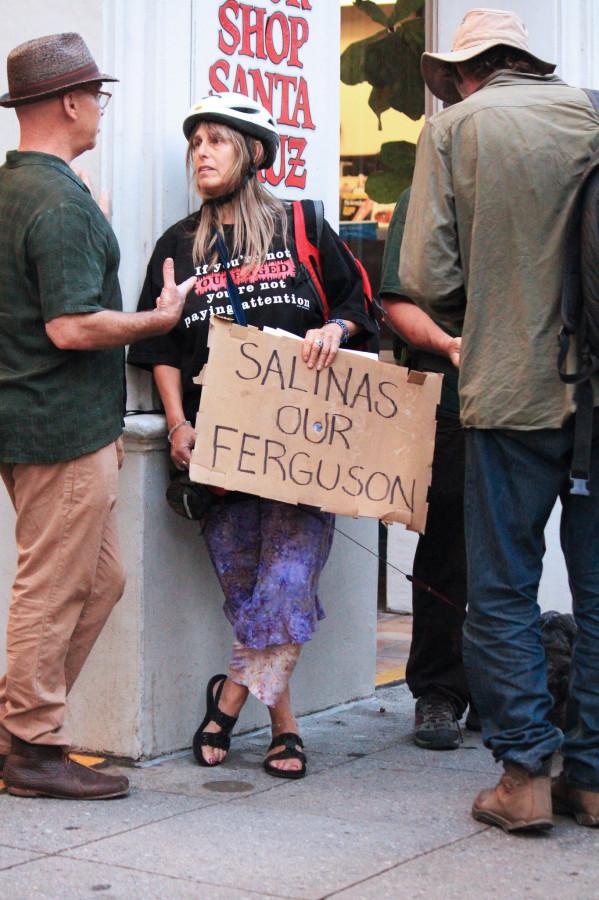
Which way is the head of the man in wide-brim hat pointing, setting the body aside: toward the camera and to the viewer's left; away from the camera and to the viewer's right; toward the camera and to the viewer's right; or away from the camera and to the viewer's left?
away from the camera and to the viewer's left

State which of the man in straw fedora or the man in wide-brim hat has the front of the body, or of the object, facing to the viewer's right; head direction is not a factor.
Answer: the man in straw fedora

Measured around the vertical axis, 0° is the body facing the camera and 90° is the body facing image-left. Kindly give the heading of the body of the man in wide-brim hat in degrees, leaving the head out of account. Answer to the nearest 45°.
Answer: approximately 135°

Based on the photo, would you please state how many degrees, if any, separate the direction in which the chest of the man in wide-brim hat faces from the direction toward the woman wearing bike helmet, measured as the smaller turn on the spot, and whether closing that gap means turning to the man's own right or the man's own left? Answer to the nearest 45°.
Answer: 0° — they already face them

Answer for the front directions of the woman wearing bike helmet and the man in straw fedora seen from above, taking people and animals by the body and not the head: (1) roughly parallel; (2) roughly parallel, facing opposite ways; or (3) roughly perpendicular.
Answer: roughly perpendicular

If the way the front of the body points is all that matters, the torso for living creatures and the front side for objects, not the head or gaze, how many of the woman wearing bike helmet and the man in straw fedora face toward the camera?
1

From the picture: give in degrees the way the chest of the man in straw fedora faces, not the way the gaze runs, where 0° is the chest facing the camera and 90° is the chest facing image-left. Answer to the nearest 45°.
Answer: approximately 270°

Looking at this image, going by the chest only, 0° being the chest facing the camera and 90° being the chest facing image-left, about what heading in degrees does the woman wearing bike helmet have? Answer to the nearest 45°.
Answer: approximately 0°

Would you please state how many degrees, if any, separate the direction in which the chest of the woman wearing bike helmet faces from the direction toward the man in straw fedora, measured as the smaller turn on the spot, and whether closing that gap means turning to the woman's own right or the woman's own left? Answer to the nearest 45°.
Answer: approximately 45° to the woman's own right
